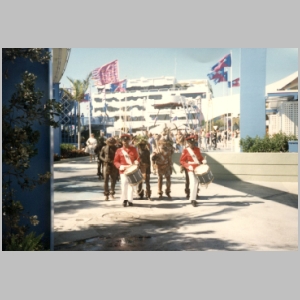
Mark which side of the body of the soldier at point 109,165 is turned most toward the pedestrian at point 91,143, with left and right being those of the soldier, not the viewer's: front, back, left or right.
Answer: back

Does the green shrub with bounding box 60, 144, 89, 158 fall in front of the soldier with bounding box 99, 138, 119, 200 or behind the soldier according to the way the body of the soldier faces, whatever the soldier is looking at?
behind

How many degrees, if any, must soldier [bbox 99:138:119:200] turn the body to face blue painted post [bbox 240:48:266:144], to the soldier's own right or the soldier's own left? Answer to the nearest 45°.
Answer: approximately 135° to the soldier's own left

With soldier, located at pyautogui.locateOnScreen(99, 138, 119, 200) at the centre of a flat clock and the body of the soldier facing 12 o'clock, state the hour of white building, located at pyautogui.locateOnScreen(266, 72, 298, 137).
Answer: The white building is roughly at 8 o'clock from the soldier.

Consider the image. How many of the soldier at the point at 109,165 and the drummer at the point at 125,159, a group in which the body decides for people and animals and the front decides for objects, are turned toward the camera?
2

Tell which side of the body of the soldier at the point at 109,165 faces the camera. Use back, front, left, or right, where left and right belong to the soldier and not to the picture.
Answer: front

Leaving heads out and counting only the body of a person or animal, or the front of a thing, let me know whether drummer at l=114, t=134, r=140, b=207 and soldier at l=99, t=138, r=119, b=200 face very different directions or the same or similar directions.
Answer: same or similar directions

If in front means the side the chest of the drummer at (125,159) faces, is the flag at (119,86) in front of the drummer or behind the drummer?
behind

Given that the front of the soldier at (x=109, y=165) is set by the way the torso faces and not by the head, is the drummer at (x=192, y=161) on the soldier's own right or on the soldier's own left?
on the soldier's own left

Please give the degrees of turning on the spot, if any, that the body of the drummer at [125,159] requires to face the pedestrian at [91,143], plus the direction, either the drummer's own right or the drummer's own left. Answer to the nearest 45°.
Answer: approximately 180°

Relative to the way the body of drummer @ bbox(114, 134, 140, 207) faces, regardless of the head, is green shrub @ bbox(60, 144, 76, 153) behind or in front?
behind

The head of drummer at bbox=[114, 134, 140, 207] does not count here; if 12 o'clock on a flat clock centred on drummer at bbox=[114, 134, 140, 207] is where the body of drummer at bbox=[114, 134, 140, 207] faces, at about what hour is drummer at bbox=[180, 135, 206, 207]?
drummer at bbox=[180, 135, 206, 207] is roughly at 9 o'clock from drummer at bbox=[114, 134, 140, 207].

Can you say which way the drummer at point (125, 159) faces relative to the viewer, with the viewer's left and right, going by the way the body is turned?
facing the viewer
